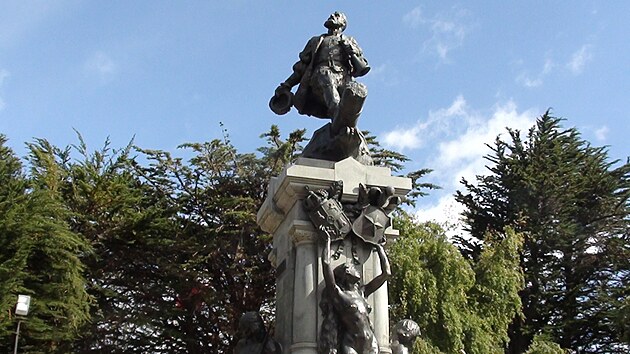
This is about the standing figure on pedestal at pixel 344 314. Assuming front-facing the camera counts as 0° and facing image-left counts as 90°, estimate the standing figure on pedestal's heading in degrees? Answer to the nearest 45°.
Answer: approximately 315°

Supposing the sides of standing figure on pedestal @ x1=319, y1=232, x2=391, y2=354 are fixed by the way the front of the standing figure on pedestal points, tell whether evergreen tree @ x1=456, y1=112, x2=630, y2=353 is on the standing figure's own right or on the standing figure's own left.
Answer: on the standing figure's own left

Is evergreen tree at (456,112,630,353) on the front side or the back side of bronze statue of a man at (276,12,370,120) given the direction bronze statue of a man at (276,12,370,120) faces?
on the back side

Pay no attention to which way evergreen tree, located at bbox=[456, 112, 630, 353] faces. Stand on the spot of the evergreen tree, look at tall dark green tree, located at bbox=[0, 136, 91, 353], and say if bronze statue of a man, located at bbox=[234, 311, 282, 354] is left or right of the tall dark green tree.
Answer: left

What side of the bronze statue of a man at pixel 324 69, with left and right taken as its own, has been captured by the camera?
front

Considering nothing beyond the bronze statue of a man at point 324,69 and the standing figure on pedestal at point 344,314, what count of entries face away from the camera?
0
